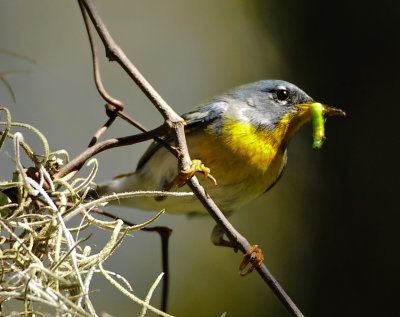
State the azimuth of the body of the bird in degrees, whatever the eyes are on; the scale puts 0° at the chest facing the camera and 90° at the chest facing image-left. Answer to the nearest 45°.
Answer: approximately 270°
